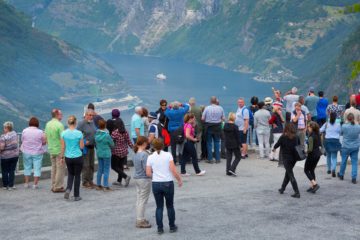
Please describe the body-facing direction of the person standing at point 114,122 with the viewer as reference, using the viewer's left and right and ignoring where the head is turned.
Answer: facing away from the viewer

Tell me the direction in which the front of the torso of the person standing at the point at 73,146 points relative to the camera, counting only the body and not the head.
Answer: away from the camera

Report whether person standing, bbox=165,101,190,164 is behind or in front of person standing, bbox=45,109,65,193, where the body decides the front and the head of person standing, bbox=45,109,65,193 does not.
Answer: in front

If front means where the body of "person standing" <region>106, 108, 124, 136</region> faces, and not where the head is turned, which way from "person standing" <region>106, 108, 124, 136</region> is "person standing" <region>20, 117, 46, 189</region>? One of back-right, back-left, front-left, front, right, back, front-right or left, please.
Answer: left

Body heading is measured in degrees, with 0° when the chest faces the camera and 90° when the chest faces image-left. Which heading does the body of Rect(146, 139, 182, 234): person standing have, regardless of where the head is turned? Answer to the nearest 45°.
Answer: approximately 180°

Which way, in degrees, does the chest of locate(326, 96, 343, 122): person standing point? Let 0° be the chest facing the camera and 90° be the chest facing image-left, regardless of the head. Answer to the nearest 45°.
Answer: approximately 180°

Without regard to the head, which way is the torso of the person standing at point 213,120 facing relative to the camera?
away from the camera

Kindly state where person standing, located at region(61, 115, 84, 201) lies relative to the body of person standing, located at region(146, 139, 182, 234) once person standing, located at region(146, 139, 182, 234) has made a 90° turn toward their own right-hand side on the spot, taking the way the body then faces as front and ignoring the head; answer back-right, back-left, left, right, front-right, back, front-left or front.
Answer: back-left

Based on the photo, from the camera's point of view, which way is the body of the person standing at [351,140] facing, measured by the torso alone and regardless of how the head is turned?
away from the camera

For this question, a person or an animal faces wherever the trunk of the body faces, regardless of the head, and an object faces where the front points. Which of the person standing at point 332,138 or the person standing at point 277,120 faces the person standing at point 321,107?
the person standing at point 332,138
